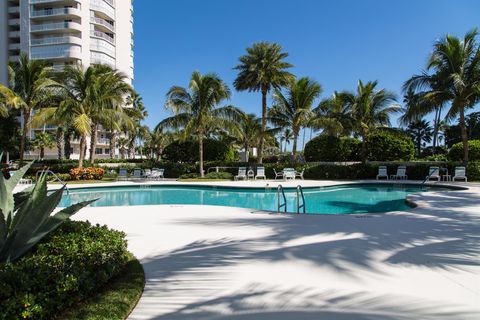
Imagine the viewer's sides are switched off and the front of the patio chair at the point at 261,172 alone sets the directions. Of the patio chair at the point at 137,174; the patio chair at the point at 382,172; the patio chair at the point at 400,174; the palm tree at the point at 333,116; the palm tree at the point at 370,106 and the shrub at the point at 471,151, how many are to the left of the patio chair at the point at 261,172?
5

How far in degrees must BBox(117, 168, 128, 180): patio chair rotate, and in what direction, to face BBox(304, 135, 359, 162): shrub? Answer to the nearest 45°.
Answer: approximately 90° to its left

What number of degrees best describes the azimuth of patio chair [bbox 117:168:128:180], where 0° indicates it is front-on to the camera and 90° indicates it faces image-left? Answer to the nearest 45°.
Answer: approximately 0°

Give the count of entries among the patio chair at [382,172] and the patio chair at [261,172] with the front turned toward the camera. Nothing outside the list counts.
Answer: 2

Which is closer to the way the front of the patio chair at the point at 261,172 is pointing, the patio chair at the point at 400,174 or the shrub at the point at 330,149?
the patio chair

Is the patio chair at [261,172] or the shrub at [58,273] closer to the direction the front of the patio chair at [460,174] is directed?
the shrub

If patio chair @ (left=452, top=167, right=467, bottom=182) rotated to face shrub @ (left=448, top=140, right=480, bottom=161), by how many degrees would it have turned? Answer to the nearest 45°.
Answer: approximately 180°

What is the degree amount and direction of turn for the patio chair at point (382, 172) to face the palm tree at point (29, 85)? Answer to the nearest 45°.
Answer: approximately 90° to its right

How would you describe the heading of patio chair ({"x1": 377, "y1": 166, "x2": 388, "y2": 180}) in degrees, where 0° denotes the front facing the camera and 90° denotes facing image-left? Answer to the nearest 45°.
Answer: approximately 0°

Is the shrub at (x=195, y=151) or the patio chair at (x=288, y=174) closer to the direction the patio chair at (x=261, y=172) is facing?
the patio chair

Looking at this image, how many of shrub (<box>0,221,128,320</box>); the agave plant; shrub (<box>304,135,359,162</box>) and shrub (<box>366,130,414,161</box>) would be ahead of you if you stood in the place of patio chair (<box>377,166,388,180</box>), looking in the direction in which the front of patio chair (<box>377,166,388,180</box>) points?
2
